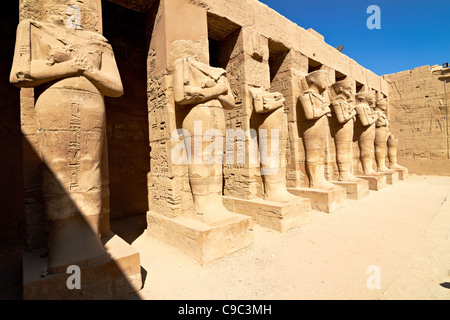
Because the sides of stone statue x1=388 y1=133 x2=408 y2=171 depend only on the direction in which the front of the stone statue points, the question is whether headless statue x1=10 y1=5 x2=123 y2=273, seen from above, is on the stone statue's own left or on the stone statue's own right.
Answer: on the stone statue's own right

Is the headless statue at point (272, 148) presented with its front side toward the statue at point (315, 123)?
no

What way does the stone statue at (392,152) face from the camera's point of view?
to the viewer's right

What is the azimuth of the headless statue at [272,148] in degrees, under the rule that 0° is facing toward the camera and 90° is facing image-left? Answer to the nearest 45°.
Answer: approximately 315°

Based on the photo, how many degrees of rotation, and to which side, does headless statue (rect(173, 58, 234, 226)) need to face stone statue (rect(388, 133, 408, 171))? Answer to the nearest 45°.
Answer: approximately 90° to its left

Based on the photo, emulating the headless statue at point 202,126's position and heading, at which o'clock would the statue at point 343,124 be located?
The statue is roughly at 9 o'clock from the headless statue.

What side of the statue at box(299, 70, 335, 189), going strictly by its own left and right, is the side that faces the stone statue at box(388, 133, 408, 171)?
left

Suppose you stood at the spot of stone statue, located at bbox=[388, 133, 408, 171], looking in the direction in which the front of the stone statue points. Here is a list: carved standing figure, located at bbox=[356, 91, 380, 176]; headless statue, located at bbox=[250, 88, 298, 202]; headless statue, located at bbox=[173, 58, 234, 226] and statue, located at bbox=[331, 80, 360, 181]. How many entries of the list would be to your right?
4

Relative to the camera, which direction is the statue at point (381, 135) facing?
to the viewer's right

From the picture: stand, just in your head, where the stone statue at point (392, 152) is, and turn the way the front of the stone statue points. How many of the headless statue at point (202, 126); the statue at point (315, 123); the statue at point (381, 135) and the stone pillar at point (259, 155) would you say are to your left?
0

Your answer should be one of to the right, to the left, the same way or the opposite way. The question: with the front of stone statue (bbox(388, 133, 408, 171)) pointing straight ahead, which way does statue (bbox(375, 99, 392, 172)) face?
the same way

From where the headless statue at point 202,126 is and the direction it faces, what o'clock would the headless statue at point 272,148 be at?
the headless statue at point 272,148 is roughly at 9 o'clock from the headless statue at point 202,126.

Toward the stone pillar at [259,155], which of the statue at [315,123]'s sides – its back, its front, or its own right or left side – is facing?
right

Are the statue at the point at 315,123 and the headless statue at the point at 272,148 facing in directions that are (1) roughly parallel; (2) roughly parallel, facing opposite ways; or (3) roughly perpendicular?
roughly parallel

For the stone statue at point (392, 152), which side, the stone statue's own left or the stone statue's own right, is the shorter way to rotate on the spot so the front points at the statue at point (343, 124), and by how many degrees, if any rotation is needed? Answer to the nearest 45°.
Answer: approximately 90° to the stone statue's own right

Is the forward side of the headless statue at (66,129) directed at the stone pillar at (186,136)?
no

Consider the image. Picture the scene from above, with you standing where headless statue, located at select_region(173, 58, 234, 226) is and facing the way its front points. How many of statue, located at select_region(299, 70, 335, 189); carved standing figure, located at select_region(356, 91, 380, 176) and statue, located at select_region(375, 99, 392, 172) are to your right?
0

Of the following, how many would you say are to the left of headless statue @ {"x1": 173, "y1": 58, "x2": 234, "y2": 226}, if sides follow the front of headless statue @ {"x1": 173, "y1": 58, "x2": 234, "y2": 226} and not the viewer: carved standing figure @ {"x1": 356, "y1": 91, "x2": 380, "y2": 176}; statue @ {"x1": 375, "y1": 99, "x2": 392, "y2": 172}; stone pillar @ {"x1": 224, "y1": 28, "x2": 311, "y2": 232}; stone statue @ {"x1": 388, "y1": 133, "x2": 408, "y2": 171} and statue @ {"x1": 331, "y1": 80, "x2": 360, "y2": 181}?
5

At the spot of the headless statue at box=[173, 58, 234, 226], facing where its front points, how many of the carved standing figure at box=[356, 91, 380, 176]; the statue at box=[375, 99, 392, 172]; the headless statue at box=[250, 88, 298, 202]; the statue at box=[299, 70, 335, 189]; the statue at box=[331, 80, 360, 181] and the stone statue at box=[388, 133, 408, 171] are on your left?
6

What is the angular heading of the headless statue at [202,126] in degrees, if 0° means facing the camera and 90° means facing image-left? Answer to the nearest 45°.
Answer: approximately 315°

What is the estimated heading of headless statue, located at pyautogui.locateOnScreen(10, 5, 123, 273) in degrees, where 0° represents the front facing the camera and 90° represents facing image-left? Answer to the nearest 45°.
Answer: approximately 315°
